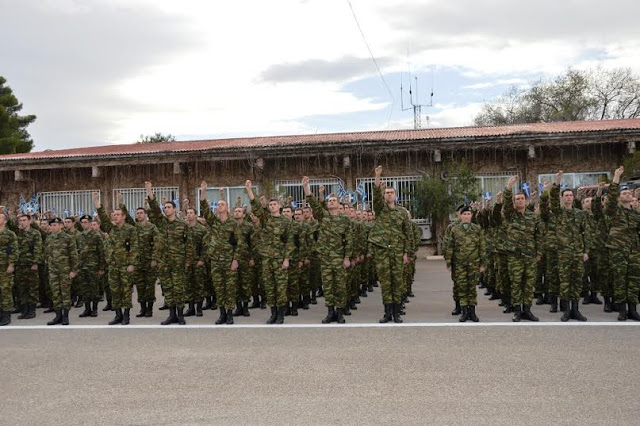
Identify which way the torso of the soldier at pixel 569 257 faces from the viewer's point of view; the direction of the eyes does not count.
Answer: toward the camera

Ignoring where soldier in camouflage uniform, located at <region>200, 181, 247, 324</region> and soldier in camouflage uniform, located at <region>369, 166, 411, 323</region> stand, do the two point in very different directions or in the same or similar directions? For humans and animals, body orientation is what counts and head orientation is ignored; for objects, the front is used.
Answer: same or similar directions

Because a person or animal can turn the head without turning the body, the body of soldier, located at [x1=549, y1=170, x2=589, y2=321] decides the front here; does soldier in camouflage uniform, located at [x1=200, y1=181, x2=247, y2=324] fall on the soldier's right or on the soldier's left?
on the soldier's right

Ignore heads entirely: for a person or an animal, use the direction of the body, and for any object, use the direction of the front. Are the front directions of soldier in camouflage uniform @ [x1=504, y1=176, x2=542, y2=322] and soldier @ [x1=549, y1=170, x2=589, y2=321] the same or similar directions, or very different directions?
same or similar directions

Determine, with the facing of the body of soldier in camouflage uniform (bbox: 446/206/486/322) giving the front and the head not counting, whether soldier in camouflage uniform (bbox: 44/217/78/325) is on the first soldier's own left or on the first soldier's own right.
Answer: on the first soldier's own right

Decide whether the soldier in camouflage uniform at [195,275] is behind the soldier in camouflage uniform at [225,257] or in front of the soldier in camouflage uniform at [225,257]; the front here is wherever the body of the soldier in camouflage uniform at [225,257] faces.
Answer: behind

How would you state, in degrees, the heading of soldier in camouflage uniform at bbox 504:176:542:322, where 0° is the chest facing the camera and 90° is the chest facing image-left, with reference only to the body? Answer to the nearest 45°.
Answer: approximately 0°

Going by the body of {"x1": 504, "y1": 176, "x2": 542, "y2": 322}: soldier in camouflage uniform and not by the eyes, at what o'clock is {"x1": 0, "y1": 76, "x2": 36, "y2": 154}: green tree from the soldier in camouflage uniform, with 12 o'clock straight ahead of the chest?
The green tree is roughly at 4 o'clock from the soldier in camouflage uniform.

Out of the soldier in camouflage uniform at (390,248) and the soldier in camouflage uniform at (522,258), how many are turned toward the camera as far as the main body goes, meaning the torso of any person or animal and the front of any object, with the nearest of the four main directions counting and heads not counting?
2

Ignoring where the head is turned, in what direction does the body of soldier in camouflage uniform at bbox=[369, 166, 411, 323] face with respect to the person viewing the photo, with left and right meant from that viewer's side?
facing the viewer

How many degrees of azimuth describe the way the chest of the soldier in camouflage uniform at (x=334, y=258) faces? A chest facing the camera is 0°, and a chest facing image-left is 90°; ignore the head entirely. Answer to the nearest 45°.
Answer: approximately 0°

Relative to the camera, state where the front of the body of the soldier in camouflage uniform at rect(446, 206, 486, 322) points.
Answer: toward the camera

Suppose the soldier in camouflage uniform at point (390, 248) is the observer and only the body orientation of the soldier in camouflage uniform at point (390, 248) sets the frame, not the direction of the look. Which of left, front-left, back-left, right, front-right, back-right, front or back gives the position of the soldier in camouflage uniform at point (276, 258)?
right

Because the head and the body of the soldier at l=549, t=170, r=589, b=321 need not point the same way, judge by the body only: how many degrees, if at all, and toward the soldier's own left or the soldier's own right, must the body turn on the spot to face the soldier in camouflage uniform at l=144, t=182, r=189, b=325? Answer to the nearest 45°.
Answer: approximately 90° to the soldier's own right

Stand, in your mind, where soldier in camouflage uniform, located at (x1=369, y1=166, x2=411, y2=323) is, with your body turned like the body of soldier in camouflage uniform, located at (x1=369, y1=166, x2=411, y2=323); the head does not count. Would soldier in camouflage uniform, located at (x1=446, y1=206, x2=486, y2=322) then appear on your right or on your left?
on your left
